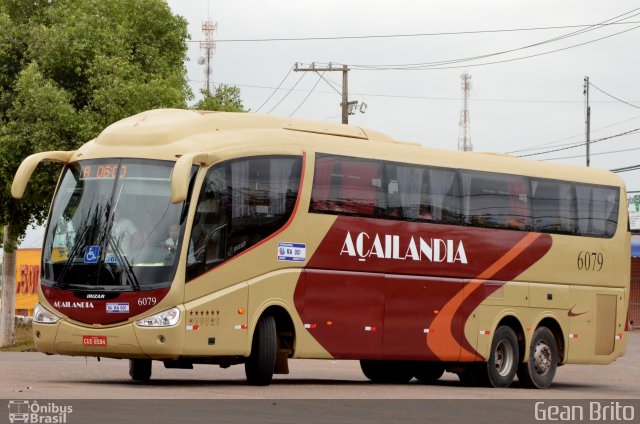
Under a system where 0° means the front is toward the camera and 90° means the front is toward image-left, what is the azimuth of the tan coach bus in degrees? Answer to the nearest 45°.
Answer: approximately 45°

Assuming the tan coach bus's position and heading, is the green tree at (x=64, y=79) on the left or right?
on its right
